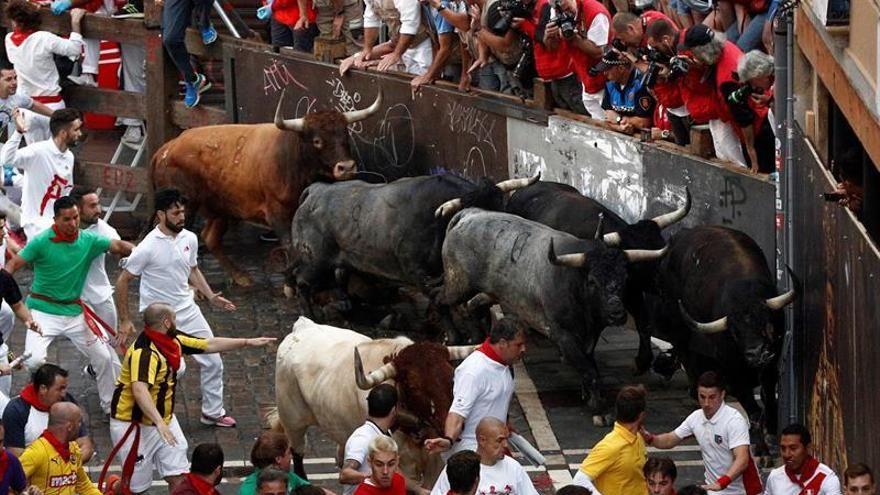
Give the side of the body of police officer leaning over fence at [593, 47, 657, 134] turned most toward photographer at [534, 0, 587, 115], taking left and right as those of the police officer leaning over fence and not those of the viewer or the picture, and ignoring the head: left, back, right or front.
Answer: right

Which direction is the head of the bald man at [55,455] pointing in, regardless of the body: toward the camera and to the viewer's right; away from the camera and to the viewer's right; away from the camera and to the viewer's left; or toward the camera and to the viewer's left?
away from the camera and to the viewer's right

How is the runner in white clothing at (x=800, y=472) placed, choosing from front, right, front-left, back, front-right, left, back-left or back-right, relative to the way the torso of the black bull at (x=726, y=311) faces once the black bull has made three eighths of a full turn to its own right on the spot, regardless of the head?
left

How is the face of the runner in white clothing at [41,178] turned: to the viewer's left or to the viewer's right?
to the viewer's right

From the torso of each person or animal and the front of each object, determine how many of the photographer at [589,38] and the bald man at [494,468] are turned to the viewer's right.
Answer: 0

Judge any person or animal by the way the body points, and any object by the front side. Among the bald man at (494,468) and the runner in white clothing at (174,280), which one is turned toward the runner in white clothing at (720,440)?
the runner in white clothing at (174,280)

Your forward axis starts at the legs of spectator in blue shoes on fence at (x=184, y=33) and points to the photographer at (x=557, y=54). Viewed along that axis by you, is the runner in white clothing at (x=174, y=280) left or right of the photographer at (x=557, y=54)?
right

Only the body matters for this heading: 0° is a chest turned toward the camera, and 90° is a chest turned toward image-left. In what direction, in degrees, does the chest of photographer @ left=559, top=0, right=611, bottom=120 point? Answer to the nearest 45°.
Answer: approximately 45°

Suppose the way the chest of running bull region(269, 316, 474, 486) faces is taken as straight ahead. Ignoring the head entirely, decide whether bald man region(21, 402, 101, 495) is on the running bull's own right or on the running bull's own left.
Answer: on the running bull's own right

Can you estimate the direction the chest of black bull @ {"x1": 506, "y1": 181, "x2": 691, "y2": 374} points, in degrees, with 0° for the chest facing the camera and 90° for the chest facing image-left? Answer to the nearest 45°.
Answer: approximately 315°
